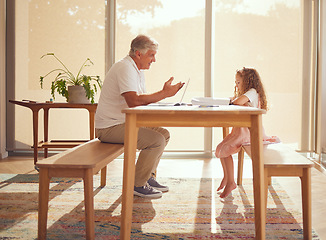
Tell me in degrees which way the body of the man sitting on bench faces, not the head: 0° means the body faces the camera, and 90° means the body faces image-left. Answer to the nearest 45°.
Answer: approximately 270°

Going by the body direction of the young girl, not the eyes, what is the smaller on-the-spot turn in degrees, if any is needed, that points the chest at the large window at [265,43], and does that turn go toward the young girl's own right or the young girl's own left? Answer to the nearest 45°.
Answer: approximately 90° to the young girl's own right

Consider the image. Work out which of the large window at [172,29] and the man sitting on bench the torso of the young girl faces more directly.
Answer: the man sitting on bench

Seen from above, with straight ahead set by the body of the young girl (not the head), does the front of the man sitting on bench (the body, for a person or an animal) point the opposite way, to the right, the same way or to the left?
the opposite way

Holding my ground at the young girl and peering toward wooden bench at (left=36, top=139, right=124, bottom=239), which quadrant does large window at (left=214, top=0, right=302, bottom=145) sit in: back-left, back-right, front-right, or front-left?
back-right

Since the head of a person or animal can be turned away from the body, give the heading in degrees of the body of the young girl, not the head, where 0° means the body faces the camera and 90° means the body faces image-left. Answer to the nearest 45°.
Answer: approximately 90°

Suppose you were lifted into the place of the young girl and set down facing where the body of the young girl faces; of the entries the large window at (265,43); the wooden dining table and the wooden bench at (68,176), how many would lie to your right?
1

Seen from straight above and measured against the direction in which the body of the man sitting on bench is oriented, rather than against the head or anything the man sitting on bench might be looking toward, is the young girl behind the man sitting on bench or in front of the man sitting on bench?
in front

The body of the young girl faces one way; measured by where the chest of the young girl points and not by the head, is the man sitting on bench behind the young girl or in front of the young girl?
in front

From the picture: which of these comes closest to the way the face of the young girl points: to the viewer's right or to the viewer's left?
to the viewer's left

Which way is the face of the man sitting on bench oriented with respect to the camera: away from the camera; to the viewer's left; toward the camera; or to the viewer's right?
to the viewer's right

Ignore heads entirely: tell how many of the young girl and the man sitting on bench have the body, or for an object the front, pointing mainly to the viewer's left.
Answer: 1
